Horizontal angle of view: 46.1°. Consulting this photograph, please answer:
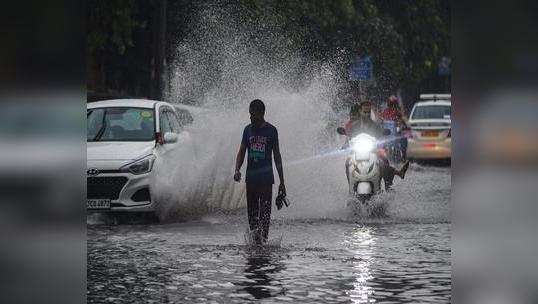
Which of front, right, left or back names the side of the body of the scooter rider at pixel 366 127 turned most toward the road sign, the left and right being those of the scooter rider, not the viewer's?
back

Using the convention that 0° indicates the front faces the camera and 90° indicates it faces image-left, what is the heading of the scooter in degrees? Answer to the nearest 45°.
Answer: approximately 0°

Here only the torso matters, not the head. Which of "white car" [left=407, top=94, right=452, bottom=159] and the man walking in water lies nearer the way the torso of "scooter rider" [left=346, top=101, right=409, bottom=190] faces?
the man walking in water

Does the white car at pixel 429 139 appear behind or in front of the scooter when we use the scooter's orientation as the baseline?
behind

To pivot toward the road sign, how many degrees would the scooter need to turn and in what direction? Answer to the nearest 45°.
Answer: approximately 180°
